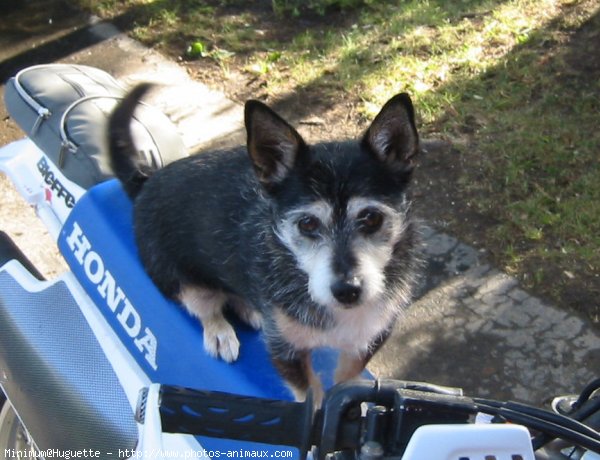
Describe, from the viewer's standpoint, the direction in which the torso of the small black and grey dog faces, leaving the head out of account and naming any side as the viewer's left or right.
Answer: facing the viewer and to the right of the viewer

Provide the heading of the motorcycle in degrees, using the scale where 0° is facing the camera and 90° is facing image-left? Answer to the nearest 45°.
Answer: approximately 315°

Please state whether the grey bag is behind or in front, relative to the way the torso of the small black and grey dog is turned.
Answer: behind
